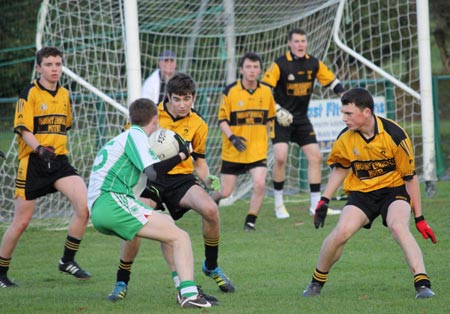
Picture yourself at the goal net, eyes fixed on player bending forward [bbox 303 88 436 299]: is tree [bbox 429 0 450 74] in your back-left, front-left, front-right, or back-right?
back-left

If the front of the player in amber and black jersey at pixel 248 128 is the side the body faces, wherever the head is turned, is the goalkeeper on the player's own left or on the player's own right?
on the player's own left

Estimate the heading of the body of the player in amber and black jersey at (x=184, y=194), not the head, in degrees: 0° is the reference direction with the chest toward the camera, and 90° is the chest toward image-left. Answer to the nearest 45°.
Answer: approximately 0°

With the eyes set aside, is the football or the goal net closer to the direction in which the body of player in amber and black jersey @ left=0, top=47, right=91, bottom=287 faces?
the football

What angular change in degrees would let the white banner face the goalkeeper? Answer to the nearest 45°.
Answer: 0° — it already faces them

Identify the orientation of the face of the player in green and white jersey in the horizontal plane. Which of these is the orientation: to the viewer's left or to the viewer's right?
to the viewer's right

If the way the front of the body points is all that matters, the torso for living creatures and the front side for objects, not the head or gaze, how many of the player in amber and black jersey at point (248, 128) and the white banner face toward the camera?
2
